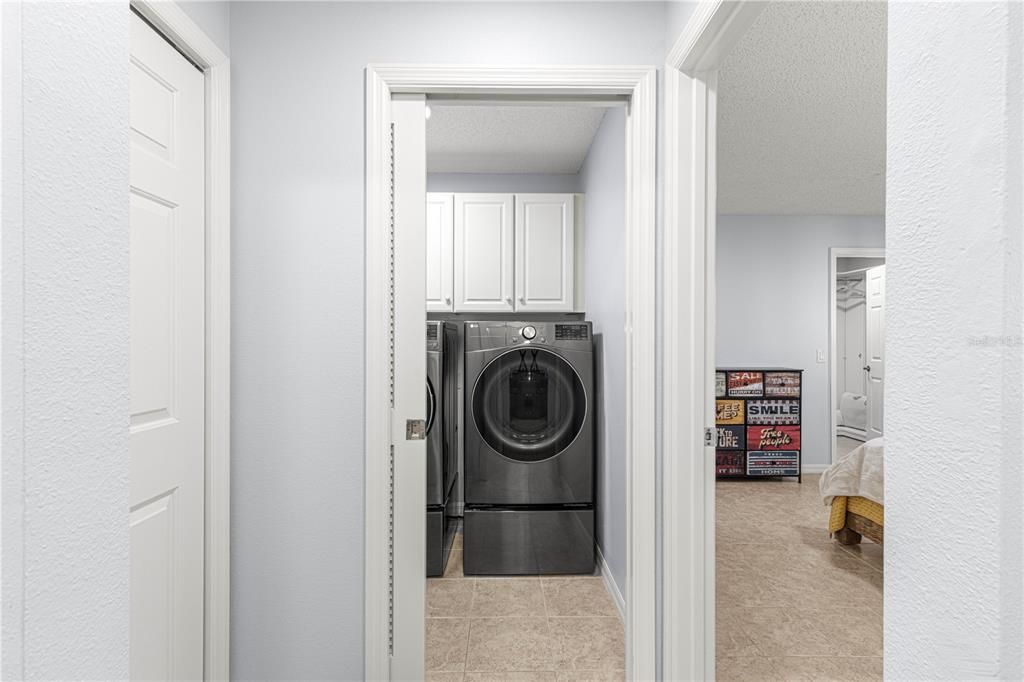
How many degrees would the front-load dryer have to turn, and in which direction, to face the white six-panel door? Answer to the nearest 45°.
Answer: approximately 45° to its right

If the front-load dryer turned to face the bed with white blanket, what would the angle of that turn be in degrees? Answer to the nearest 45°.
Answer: approximately 90° to its left

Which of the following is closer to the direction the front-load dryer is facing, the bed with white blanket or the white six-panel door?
the white six-panel door

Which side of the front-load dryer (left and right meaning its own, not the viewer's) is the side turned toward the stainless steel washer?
right

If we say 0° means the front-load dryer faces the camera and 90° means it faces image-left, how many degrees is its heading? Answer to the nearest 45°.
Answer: approximately 0°

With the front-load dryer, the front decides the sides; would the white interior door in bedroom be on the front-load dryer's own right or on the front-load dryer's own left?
on the front-load dryer's own left

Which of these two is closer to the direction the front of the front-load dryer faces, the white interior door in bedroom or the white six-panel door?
the white six-panel door

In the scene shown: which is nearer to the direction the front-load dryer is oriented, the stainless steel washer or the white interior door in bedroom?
the stainless steel washer

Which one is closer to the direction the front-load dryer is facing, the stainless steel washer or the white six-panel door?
the white six-panel door
